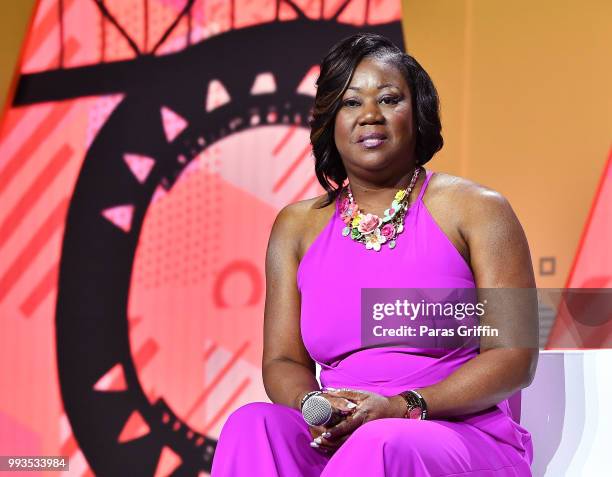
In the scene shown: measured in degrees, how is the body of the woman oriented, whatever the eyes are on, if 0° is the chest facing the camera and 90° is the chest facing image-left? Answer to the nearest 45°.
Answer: approximately 45°
